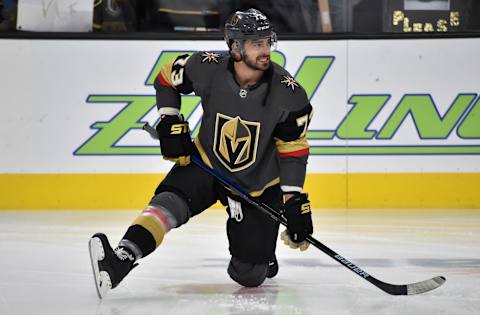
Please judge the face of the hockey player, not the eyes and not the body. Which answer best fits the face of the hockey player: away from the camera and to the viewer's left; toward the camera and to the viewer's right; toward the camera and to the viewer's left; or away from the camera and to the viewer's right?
toward the camera and to the viewer's right

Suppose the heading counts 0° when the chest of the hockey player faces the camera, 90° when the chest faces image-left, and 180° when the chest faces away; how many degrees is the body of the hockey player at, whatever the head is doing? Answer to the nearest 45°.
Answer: approximately 0°
